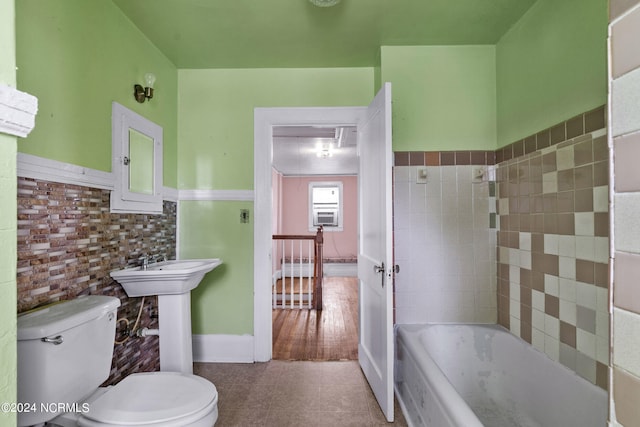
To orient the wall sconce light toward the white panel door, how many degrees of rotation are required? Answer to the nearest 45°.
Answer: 0° — it already faces it

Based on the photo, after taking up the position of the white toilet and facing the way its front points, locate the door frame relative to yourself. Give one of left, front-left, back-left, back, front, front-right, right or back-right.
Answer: left

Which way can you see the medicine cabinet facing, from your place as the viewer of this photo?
facing the viewer and to the right of the viewer

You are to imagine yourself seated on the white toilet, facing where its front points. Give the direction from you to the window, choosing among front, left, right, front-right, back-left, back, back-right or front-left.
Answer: left
